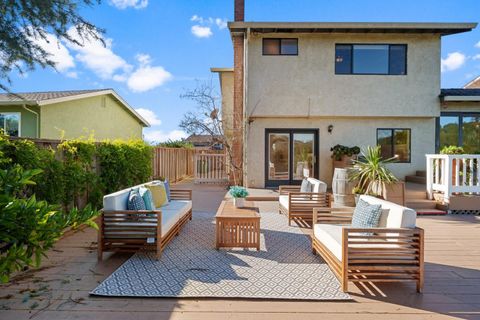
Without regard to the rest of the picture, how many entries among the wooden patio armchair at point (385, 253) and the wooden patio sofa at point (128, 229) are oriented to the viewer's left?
1

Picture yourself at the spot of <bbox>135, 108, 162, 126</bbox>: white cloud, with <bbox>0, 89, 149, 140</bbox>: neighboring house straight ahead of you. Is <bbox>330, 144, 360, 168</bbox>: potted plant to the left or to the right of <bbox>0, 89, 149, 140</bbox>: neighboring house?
left

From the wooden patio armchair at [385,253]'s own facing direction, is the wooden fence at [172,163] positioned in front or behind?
in front

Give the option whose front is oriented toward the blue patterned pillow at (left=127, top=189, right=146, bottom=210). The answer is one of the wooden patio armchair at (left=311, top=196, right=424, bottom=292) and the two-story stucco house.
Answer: the wooden patio armchair

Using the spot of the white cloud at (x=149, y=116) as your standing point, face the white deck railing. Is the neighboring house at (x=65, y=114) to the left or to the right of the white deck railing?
right

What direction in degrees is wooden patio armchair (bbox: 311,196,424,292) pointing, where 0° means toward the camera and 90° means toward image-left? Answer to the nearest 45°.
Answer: approximately 90°

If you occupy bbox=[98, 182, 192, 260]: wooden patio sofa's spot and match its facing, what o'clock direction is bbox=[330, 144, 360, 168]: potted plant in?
The potted plant is roughly at 11 o'clock from the wooden patio sofa.

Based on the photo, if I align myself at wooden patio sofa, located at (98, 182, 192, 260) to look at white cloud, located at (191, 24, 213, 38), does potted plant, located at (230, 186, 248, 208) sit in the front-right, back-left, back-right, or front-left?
front-right

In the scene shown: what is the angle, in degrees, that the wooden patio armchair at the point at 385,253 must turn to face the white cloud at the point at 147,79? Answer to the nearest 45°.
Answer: approximately 45° to its right

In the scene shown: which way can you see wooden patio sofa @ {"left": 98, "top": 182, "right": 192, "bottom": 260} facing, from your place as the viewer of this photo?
facing to the right of the viewer
